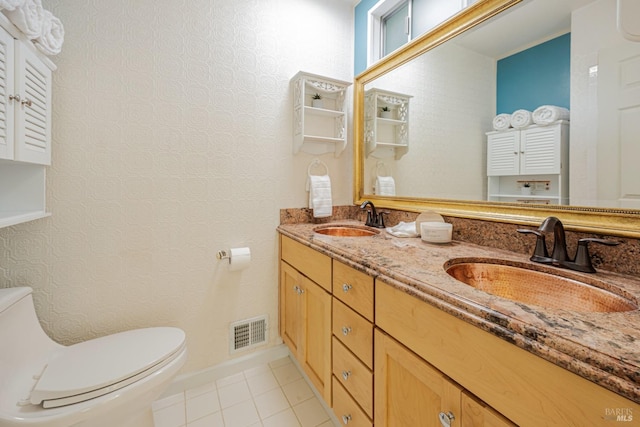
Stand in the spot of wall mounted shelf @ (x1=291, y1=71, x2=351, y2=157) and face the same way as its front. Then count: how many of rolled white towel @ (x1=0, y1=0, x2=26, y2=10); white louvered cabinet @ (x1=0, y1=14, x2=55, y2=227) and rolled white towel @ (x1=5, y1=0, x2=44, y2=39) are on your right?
3

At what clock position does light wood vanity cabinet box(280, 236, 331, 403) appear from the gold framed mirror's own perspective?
The light wood vanity cabinet is roughly at 1 o'clock from the gold framed mirror.

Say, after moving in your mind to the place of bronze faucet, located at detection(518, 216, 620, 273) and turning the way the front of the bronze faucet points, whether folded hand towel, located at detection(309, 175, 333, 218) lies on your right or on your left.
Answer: on your right
